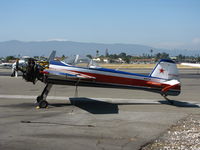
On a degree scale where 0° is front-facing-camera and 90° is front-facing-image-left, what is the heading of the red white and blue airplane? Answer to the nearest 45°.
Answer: approximately 90°
